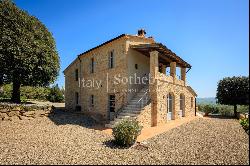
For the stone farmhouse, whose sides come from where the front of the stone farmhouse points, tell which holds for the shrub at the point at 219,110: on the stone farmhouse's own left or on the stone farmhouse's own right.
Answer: on the stone farmhouse's own left
